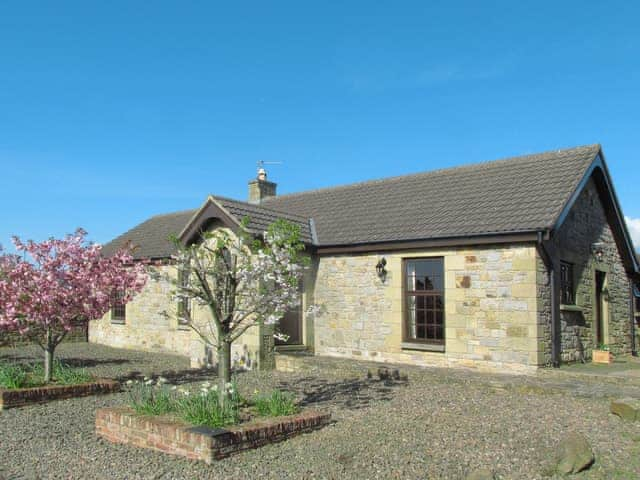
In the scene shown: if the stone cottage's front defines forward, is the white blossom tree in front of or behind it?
in front

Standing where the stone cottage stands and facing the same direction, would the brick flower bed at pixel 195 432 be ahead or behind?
ahead

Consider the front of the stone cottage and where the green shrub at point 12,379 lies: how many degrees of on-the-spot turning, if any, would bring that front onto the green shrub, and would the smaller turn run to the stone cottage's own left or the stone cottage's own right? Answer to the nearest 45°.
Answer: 0° — it already faces it

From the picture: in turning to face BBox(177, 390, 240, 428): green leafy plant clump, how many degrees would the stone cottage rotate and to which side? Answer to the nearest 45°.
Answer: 0° — it already faces it

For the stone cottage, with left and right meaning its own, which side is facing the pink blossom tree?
front

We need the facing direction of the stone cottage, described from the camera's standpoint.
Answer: facing the viewer and to the left of the viewer

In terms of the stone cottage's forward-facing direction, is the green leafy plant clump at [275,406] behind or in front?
in front
